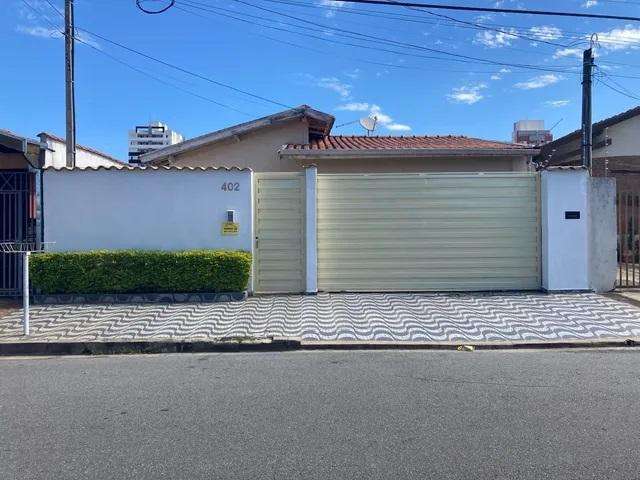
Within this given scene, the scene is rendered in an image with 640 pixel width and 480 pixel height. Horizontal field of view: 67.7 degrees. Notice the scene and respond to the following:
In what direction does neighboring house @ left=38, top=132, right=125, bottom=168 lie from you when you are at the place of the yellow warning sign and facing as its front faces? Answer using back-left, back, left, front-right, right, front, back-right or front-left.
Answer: back-right

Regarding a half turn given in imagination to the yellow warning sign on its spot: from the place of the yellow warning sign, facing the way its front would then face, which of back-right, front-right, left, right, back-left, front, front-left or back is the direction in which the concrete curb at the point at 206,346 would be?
back

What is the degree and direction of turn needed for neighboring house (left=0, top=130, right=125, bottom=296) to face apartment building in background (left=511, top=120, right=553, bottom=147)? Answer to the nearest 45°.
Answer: approximately 90° to its left

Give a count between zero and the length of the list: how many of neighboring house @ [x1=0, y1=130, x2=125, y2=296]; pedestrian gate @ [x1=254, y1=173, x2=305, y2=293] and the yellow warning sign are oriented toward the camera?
3

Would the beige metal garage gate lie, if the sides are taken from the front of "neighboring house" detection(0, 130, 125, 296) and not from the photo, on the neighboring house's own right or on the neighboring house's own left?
on the neighboring house's own left

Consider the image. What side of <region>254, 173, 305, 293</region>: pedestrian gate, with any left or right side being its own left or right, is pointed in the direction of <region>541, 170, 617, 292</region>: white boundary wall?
left

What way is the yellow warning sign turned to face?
toward the camera

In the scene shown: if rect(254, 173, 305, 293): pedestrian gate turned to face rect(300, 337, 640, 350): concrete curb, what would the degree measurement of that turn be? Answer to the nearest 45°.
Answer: approximately 45° to its left

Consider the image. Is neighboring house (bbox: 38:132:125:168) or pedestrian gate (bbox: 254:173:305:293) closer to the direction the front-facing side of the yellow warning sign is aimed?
the pedestrian gate

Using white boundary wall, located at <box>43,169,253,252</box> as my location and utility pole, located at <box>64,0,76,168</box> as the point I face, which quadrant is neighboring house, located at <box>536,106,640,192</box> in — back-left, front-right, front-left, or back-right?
back-right

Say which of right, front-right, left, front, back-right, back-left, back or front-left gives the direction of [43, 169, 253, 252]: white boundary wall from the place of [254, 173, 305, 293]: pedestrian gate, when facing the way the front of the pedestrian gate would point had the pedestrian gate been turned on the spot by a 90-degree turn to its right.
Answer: front

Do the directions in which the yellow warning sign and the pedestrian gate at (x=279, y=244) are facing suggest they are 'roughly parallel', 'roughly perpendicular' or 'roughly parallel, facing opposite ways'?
roughly parallel

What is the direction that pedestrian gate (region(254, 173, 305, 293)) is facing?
toward the camera

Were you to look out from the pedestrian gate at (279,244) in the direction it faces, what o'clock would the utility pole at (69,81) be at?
The utility pole is roughly at 4 o'clock from the pedestrian gate.
